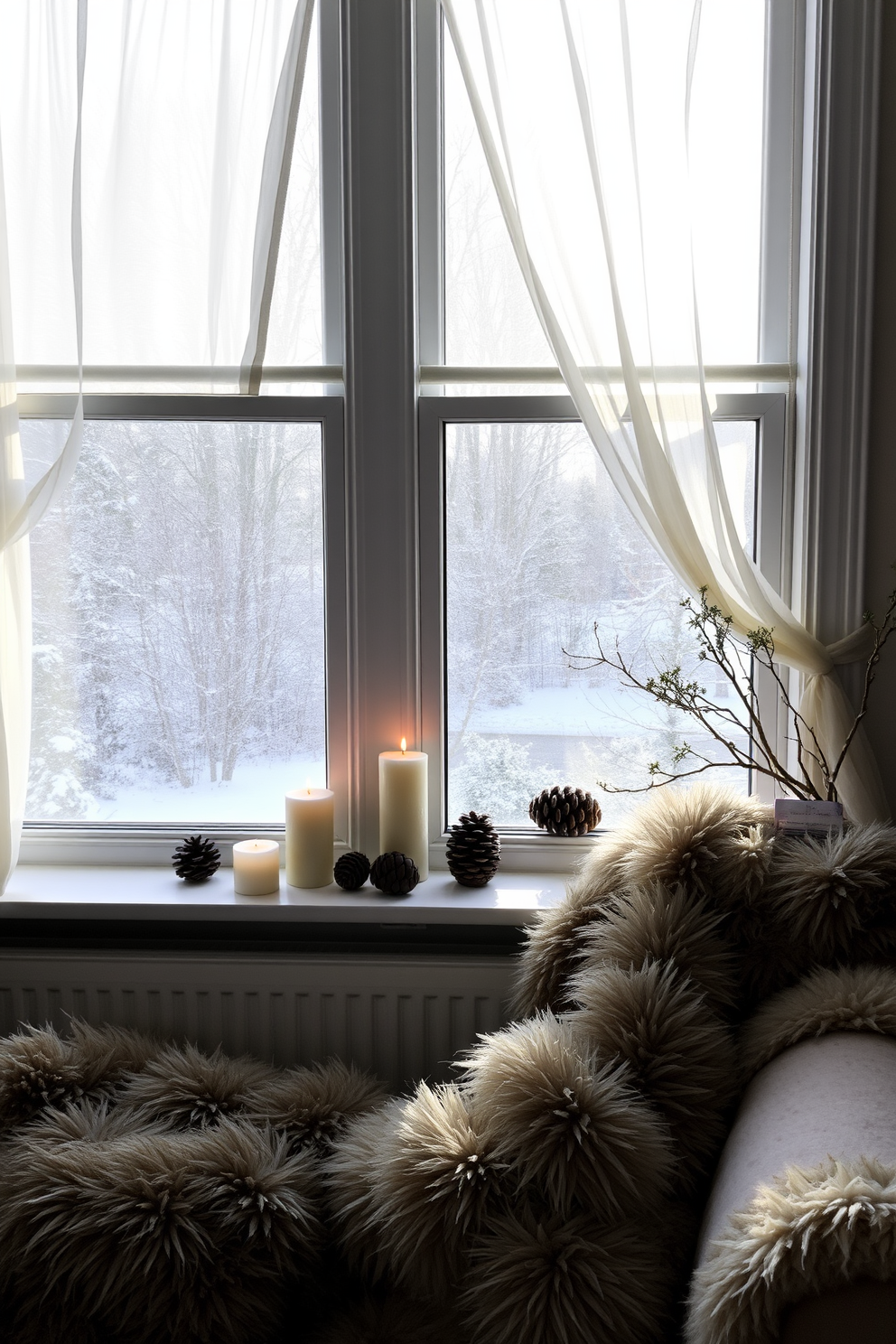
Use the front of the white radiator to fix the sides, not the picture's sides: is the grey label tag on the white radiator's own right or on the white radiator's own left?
on the white radiator's own left

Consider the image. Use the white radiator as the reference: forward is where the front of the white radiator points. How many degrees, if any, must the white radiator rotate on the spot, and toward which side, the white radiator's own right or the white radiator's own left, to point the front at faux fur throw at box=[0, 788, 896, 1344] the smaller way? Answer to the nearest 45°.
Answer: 0° — it already faces it

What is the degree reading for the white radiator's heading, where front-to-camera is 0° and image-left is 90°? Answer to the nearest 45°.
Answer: approximately 0°
